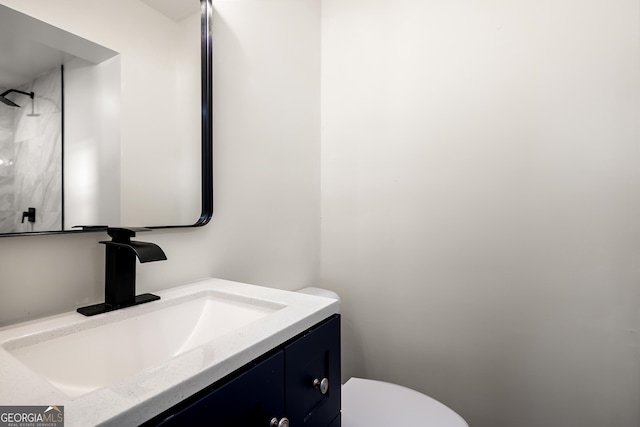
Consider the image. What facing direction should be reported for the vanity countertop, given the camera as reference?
facing the viewer and to the right of the viewer

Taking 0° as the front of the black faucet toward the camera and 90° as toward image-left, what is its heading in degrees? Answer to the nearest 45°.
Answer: approximately 315°
